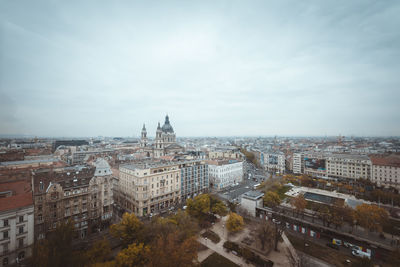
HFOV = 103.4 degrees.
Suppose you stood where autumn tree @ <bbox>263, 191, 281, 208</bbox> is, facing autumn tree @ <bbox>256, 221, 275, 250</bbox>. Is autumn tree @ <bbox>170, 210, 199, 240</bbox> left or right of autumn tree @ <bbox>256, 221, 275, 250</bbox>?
right

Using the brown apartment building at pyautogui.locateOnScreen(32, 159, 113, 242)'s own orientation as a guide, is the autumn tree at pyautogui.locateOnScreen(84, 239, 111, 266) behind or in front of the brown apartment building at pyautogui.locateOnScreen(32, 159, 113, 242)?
in front

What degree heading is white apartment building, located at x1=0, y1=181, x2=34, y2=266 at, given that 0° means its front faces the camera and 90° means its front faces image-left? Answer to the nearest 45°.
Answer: approximately 315°

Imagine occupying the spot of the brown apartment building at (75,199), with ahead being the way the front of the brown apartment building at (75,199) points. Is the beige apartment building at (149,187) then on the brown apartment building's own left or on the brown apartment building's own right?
on the brown apartment building's own left

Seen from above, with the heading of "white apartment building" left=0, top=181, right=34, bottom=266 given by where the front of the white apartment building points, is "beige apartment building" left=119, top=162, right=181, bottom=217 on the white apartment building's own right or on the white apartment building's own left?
on the white apartment building's own left

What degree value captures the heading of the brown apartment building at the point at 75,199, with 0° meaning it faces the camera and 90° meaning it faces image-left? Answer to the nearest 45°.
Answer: approximately 315°

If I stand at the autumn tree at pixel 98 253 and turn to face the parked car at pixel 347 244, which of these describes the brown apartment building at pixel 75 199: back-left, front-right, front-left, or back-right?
back-left

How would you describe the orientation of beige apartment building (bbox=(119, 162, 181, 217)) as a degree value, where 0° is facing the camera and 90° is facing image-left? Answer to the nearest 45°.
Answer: approximately 315°

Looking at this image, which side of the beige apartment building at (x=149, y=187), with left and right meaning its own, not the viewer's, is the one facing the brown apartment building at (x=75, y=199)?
right
